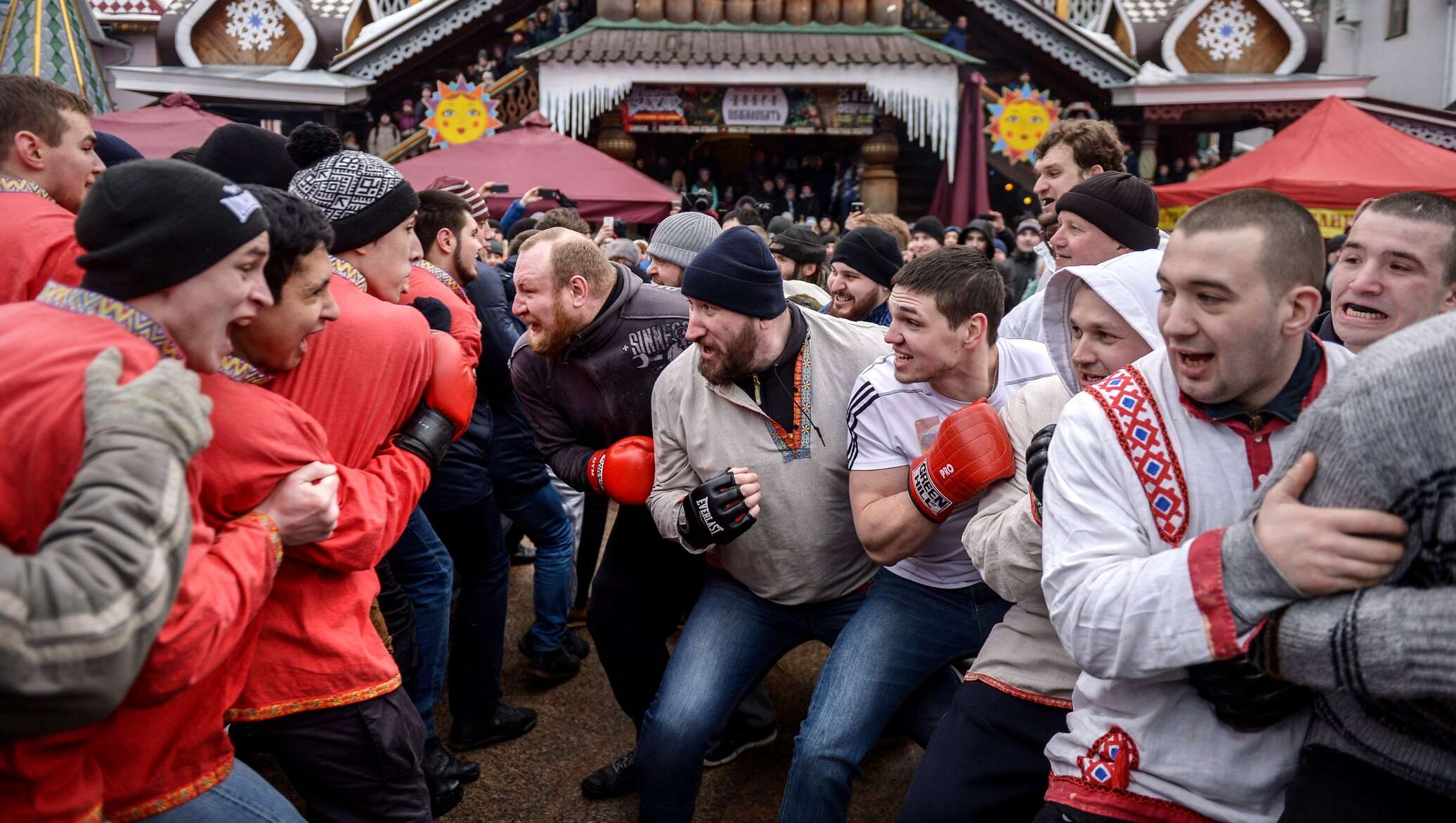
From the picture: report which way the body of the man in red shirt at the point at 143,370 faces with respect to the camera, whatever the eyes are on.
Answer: to the viewer's right

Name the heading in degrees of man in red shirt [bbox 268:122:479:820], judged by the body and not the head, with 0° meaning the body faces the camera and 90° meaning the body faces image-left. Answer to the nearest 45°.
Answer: approximately 270°

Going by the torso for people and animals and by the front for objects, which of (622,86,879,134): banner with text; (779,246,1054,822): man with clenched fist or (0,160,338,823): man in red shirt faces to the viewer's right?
the man in red shirt

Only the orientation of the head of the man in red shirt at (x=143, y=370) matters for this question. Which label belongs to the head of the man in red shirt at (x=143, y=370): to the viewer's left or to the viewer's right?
to the viewer's right

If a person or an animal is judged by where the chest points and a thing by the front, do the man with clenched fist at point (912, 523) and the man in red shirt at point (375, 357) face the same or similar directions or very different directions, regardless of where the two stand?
very different directions

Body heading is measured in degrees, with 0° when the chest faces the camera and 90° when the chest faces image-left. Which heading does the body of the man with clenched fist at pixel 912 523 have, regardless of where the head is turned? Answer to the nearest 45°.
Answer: approximately 45°

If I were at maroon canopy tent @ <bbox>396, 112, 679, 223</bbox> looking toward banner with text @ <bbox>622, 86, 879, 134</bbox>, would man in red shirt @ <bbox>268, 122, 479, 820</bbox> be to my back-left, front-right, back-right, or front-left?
back-right

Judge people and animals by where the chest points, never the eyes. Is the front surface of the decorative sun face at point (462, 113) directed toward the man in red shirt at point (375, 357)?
yes

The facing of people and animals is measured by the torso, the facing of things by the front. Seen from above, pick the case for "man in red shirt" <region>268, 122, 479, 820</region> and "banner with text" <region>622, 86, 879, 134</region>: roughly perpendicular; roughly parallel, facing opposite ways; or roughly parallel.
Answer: roughly perpendicular

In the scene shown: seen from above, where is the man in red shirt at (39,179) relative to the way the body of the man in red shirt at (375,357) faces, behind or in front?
behind

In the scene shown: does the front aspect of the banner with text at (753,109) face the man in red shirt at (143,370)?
yes

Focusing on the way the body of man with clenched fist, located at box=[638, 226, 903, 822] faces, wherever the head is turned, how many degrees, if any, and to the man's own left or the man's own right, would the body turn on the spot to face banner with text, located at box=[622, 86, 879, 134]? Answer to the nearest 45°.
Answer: approximately 135° to the man's own right
